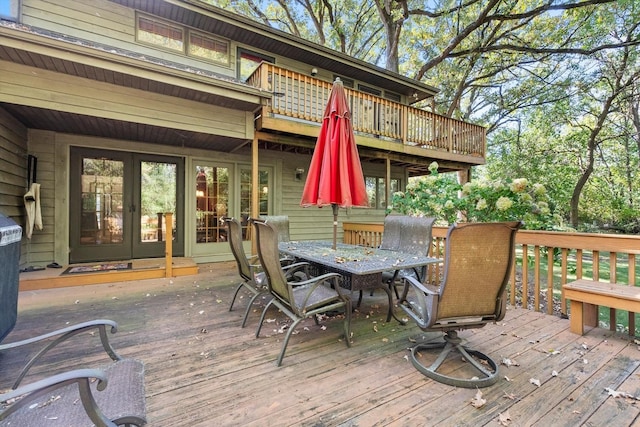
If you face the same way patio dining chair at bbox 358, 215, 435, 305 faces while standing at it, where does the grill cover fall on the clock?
The grill cover is roughly at 12 o'clock from the patio dining chair.

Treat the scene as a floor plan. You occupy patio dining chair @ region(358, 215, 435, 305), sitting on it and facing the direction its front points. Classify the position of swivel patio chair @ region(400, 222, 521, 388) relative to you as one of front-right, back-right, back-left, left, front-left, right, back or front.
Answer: front-left

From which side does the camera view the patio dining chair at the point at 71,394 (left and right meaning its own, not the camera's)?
right

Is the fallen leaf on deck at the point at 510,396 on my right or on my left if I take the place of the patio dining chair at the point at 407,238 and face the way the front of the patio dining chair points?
on my left

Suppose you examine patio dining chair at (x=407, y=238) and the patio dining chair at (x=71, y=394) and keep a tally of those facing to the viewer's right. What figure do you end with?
1

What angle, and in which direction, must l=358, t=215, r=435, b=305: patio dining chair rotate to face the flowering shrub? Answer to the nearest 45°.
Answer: approximately 135° to its left

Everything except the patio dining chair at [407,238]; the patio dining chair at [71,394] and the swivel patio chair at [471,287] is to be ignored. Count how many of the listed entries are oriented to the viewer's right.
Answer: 1

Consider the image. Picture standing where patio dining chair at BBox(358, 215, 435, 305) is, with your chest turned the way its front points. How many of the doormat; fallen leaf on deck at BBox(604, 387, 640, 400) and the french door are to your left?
1

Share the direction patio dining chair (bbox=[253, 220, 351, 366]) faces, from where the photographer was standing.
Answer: facing away from the viewer and to the right of the viewer

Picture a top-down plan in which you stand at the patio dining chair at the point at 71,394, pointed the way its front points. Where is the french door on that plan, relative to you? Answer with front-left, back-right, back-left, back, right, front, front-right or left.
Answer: left

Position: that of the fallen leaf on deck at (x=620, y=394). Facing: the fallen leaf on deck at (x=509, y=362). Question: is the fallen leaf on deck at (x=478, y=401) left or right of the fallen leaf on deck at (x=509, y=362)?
left

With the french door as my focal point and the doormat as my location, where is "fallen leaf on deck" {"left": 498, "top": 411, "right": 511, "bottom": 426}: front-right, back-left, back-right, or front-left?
back-right

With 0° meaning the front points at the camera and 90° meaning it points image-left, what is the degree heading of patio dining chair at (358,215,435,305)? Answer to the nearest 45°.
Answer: approximately 45°

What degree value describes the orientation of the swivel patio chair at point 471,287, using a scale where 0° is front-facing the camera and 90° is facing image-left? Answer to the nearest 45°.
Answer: approximately 135°

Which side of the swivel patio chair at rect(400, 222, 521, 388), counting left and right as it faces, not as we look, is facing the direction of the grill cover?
left

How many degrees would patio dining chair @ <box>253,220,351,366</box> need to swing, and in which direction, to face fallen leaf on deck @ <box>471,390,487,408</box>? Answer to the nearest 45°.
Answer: approximately 90° to its right

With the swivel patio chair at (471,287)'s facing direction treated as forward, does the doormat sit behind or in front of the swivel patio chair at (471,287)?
in front

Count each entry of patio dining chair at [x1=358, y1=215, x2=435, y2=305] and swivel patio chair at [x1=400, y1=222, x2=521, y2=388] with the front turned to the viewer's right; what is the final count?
0

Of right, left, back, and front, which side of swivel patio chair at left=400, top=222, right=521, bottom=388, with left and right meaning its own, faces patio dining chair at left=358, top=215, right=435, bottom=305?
front

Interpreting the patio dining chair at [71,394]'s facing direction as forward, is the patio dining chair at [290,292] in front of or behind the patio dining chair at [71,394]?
in front
